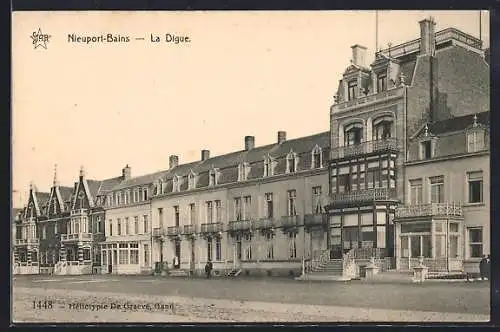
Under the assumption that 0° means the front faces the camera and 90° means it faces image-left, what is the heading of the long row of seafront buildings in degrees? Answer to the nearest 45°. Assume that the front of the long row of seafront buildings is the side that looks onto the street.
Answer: approximately 45°

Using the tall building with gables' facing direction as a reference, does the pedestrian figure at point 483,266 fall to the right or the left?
on its left

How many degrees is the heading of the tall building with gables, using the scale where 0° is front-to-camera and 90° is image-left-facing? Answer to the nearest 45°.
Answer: approximately 45°

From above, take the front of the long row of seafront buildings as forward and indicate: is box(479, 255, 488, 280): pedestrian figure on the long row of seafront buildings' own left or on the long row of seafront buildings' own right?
on the long row of seafront buildings' own left
